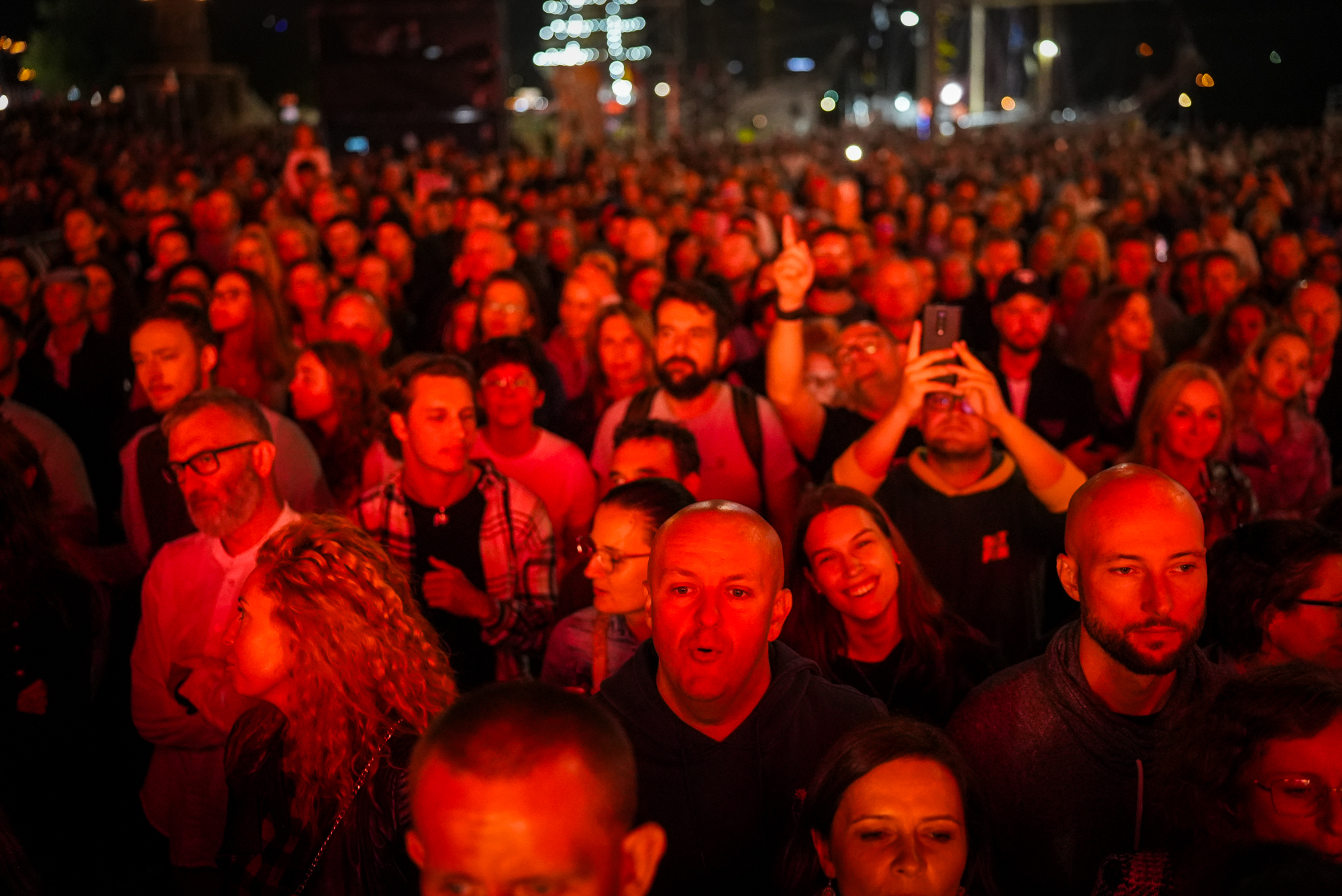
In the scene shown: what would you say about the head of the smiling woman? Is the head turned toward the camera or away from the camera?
toward the camera

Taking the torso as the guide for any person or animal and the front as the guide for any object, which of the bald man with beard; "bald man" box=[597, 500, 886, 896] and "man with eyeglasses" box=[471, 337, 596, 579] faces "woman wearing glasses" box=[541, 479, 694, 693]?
the man with eyeglasses

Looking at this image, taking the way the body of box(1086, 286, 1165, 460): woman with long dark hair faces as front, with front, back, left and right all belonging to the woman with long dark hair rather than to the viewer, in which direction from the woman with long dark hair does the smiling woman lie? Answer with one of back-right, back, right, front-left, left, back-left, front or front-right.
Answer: front-right

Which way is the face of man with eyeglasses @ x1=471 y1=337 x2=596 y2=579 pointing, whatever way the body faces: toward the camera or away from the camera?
toward the camera

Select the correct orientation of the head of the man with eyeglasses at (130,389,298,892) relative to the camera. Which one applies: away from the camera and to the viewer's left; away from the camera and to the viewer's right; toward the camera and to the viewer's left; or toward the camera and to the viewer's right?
toward the camera and to the viewer's left

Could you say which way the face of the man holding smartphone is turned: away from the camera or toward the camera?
toward the camera

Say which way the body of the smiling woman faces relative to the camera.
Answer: toward the camera

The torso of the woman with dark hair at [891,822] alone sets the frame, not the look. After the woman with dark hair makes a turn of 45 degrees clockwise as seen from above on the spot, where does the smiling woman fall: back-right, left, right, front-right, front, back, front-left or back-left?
back-right

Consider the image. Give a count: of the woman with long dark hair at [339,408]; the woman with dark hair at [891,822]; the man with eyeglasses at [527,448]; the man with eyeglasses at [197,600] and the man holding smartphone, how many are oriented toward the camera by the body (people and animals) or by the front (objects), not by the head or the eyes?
4

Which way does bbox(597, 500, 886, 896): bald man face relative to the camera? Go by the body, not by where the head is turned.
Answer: toward the camera

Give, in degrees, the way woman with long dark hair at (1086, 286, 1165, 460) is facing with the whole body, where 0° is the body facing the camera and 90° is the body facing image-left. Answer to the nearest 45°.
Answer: approximately 315°
